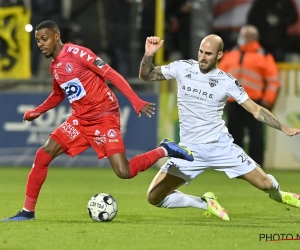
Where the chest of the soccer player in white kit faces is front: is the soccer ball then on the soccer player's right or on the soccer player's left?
on the soccer player's right

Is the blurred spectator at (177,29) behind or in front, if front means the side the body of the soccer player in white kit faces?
behind

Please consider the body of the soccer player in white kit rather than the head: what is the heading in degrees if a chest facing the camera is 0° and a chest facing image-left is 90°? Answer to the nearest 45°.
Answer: approximately 0°

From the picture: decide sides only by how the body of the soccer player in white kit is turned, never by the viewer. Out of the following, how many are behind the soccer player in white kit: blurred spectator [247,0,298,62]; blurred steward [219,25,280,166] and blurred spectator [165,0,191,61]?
3

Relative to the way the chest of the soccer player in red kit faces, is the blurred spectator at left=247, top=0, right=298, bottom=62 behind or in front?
behind

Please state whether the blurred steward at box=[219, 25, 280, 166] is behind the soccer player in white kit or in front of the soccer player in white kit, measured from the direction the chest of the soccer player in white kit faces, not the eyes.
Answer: behind
